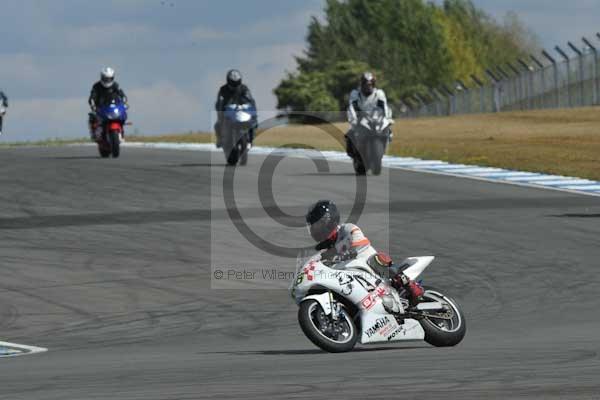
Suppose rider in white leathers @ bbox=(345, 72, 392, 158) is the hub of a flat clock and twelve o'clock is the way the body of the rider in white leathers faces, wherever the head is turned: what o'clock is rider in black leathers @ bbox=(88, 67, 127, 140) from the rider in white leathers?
The rider in black leathers is roughly at 4 o'clock from the rider in white leathers.

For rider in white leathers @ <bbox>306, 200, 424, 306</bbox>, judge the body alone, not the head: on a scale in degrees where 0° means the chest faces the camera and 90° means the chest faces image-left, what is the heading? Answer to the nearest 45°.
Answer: approximately 45°

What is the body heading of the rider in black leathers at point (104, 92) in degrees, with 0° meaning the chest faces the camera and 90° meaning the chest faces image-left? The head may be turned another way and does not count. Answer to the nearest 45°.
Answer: approximately 0°

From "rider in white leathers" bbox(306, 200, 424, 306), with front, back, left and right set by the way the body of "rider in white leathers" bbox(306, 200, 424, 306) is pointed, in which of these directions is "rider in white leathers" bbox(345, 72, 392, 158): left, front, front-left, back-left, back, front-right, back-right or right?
back-right

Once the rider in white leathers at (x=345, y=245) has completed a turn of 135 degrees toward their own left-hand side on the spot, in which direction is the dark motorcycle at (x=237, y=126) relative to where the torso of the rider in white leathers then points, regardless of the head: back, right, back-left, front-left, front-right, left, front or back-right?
left

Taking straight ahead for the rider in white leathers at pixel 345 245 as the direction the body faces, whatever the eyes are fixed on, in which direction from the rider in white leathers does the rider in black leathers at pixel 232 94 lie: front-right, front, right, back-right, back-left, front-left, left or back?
back-right

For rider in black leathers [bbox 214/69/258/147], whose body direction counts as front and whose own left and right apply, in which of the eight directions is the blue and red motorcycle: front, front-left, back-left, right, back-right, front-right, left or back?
back-right

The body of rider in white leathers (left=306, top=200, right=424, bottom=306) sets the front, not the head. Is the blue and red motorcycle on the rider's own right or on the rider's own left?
on the rider's own right

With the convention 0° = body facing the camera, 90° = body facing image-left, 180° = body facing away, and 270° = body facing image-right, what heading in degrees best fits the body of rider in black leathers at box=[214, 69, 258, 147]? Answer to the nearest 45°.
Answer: approximately 0°
